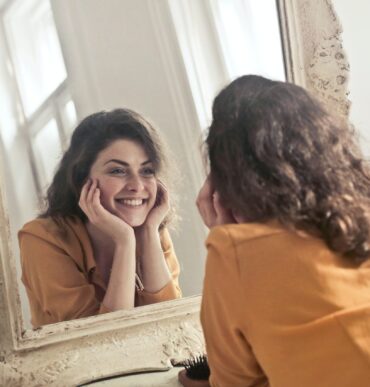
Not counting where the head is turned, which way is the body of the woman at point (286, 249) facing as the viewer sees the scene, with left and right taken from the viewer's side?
facing away from the viewer and to the left of the viewer

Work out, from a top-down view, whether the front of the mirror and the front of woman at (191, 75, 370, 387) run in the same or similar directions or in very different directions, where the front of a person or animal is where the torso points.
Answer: very different directions

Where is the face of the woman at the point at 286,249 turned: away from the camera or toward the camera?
away from the camera

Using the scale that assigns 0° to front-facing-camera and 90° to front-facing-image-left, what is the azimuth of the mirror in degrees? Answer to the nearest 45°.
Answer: approximately 315°
